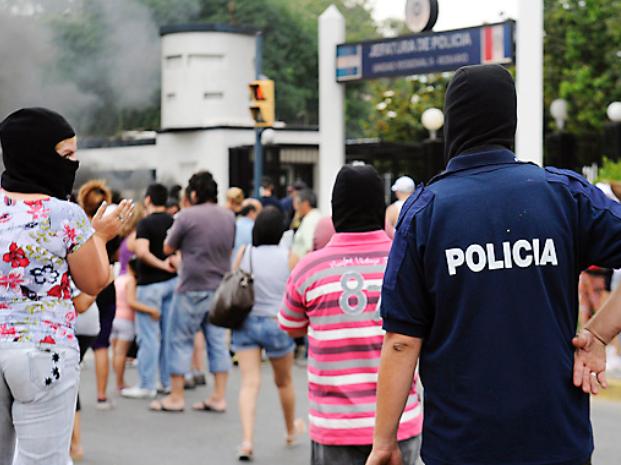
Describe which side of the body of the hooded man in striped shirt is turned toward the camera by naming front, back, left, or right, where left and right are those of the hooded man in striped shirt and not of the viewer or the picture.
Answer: back

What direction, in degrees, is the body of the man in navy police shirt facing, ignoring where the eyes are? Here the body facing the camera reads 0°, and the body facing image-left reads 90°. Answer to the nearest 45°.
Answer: approximately 180°

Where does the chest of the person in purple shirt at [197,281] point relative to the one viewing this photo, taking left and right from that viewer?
facing away from the viewer and to the left of the viewer

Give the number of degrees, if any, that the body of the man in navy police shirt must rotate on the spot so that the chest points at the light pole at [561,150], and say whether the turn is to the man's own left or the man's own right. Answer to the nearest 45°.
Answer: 0° — they already face it

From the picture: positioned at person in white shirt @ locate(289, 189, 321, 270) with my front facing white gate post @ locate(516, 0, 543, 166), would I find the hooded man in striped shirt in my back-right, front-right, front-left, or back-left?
back-right

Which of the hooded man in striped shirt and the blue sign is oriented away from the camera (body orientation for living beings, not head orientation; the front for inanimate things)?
the hooded man in striped shirt

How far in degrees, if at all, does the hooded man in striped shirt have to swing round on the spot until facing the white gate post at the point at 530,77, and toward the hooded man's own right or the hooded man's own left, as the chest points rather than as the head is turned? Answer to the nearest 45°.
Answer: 0° — they already face it

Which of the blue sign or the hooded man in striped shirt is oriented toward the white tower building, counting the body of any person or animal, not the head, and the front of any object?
the hooded man in striped shirt

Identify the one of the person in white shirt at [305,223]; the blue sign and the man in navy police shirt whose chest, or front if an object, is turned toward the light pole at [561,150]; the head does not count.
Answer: the man in navy police shirt

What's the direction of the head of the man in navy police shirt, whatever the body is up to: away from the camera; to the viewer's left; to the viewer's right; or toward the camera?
away from the camera
